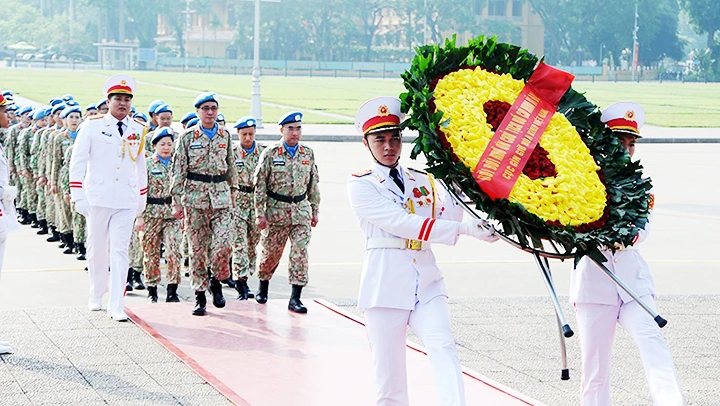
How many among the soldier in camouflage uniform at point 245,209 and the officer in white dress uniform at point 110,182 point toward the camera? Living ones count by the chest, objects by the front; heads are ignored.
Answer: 2

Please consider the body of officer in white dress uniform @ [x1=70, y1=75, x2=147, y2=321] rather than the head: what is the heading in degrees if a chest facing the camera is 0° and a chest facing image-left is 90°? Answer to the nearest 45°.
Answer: approximately 0°

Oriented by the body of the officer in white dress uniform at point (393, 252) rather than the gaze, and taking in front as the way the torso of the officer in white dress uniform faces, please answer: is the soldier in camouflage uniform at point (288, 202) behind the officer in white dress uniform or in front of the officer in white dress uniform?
behind

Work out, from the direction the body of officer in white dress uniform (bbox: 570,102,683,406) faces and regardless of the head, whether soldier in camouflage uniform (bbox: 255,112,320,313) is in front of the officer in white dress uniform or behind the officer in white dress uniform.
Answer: behind

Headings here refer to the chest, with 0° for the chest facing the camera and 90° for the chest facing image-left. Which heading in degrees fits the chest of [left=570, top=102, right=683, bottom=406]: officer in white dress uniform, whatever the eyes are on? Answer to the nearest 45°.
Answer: approximately 315°

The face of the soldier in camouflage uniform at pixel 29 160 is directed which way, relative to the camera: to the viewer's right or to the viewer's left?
to the viewer's right

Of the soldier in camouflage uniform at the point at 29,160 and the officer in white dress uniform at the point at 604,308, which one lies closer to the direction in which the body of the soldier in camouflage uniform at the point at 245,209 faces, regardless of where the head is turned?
the officer in white dress uniform

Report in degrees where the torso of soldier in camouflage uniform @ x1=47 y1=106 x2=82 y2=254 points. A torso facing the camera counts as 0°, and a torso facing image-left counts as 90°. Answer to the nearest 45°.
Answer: approximately 315°

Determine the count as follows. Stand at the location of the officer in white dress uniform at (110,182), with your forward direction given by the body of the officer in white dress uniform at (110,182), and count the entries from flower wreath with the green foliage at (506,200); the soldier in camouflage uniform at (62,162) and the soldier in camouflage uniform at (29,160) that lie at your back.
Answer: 2

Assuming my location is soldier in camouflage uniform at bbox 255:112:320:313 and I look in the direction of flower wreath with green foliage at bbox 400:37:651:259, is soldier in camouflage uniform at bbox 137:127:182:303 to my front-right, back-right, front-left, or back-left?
back-right
